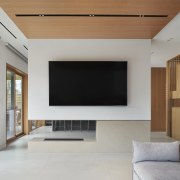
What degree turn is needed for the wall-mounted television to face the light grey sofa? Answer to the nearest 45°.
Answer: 0° — it already faces it

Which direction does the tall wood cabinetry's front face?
to the viewer's left

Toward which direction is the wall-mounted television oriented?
toward the camera

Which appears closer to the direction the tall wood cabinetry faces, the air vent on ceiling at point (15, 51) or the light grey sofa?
the air vent on ceiling

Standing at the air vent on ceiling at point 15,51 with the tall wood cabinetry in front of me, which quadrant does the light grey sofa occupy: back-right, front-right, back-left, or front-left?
front-right

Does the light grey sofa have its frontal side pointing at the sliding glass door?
no

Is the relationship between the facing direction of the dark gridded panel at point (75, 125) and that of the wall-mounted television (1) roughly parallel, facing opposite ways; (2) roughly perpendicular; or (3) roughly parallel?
roughly parallel

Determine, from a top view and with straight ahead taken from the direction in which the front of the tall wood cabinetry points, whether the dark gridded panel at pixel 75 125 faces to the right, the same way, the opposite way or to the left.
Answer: to the left

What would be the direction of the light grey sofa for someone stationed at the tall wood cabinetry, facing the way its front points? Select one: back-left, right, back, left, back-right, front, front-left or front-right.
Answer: left

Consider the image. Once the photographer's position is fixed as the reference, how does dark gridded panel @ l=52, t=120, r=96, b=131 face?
facing the viewer
